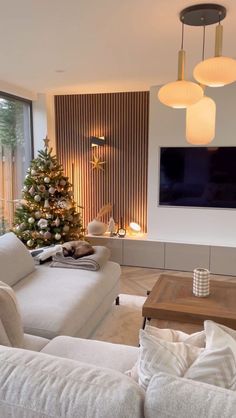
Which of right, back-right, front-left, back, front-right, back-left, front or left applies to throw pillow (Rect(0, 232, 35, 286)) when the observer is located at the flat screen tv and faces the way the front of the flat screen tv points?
front-right

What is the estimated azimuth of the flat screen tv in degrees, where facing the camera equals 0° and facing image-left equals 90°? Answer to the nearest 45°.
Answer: approximately 0°

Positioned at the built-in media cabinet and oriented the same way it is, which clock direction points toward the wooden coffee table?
The wooden coffee table is roughly at 12 o'clock from the built-in media cabinet.

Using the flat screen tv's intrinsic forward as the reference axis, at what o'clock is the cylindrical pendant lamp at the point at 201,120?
The cylindrical pendant lamp is roughly at 12 o'clock from the flat screen tv.

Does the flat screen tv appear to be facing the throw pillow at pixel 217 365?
yes

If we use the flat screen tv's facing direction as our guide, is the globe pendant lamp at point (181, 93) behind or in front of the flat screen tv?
in front

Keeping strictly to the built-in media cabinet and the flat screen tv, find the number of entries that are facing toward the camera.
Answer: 2

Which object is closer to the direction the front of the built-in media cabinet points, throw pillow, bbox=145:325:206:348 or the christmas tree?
the throw pillow

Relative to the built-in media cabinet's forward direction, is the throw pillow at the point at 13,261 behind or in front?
in front

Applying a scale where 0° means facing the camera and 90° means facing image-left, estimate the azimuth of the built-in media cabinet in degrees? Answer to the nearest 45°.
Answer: approximately 0°
